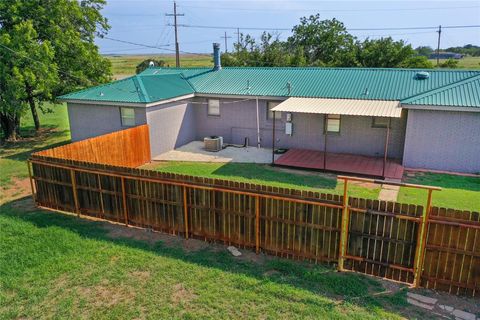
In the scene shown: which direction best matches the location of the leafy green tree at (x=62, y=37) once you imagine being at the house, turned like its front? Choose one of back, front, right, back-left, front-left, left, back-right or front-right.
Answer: left

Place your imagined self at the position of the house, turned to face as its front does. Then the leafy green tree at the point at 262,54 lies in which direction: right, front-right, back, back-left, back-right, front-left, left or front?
front

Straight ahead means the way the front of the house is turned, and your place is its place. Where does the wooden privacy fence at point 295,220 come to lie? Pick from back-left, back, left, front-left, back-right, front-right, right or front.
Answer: back

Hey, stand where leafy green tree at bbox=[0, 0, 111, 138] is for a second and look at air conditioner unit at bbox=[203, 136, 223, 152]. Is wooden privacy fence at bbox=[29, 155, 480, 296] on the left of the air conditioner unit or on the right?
right

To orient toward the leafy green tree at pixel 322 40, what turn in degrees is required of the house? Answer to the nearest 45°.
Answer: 0° — it already faces it

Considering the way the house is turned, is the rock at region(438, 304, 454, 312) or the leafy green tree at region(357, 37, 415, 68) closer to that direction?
the leafy green tree

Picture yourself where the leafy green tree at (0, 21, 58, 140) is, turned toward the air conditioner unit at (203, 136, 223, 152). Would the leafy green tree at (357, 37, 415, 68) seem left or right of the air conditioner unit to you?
left

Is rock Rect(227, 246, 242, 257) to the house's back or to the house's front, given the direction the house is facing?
to the back

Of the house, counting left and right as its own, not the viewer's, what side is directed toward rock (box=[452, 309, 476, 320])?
back

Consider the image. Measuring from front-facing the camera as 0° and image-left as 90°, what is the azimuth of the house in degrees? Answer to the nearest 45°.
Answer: approximately 180°

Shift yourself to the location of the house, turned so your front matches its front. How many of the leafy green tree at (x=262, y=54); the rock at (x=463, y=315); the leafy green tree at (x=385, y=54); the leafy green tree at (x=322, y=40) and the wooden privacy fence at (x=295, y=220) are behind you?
2

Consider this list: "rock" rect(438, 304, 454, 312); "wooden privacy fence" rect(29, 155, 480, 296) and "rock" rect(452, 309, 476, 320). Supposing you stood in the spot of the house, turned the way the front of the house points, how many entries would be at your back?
3
